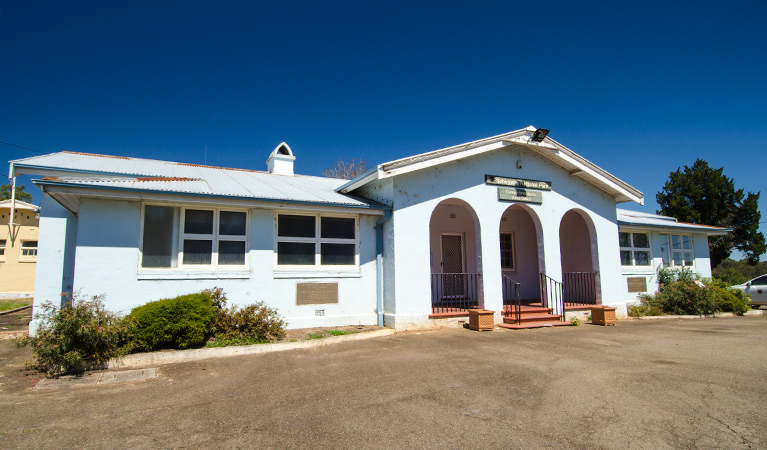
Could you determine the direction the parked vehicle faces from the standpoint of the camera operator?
facing to the left of the viewer

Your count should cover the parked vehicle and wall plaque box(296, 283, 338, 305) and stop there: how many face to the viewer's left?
1

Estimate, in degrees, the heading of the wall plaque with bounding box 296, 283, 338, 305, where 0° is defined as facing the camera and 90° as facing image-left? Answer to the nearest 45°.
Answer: approximately 0°

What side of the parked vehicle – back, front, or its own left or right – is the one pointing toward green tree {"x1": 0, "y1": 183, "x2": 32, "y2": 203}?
front

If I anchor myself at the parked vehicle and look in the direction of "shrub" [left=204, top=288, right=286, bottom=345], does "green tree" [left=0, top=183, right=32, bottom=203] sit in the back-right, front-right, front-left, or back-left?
front-right

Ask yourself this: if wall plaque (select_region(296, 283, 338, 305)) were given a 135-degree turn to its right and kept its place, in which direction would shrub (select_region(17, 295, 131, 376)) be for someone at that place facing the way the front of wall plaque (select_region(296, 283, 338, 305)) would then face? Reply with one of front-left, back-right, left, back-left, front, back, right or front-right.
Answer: left

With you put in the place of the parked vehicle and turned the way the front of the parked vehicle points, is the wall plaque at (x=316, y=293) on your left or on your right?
on your left

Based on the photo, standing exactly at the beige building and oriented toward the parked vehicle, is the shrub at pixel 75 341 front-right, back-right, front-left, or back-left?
front-right

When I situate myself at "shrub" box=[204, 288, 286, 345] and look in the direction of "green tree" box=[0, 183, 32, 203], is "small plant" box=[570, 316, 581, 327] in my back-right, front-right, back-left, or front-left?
back-right

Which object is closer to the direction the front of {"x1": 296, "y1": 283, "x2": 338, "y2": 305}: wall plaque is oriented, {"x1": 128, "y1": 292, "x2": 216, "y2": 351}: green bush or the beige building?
the green bush

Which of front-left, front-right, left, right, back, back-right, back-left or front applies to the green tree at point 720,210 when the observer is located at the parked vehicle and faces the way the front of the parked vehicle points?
right

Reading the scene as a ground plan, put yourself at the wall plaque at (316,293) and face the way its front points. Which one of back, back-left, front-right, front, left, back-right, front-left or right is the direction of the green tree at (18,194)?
back-right

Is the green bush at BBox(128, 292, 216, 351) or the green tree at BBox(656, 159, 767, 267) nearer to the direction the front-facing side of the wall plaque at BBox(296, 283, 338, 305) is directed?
the green bush
